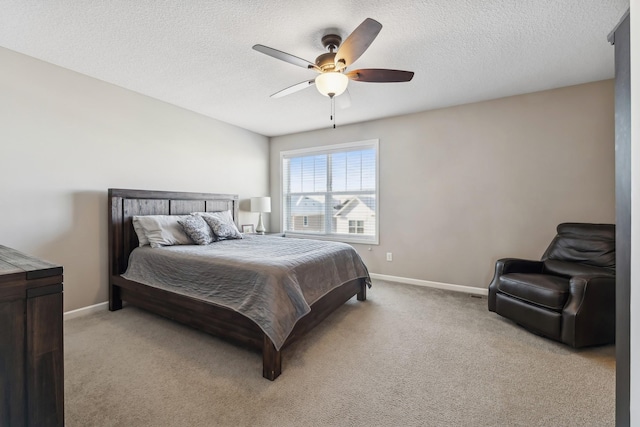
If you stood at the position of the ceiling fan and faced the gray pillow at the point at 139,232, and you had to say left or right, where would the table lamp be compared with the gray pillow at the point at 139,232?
right

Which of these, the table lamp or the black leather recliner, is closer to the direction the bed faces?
the black leather recliner

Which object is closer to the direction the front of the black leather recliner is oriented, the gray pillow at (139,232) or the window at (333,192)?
the gray pillow

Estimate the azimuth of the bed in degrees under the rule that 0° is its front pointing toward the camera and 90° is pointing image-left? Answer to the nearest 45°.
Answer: approximately 315°

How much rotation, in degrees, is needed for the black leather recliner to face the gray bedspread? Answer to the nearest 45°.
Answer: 0° — it already faces it

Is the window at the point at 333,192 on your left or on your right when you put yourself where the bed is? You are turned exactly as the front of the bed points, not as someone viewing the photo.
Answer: on your left

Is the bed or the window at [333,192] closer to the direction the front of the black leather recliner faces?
the bed

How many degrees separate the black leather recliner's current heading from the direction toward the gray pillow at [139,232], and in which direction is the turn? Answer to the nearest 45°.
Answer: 0° — it already faces it

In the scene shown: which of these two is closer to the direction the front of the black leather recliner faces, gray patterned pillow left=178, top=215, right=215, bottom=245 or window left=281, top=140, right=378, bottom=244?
the gray patterned pillow

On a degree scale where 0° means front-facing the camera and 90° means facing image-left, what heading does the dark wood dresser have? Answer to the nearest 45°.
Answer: approximately 225°
